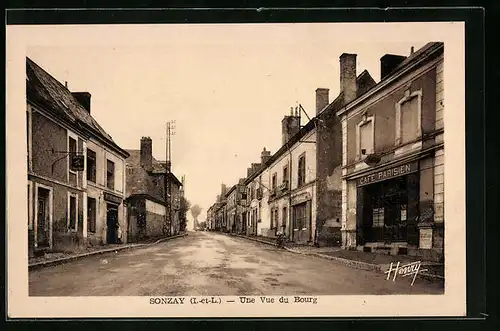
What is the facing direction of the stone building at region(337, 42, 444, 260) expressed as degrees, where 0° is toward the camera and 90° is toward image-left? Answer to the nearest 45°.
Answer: approximately 45°
